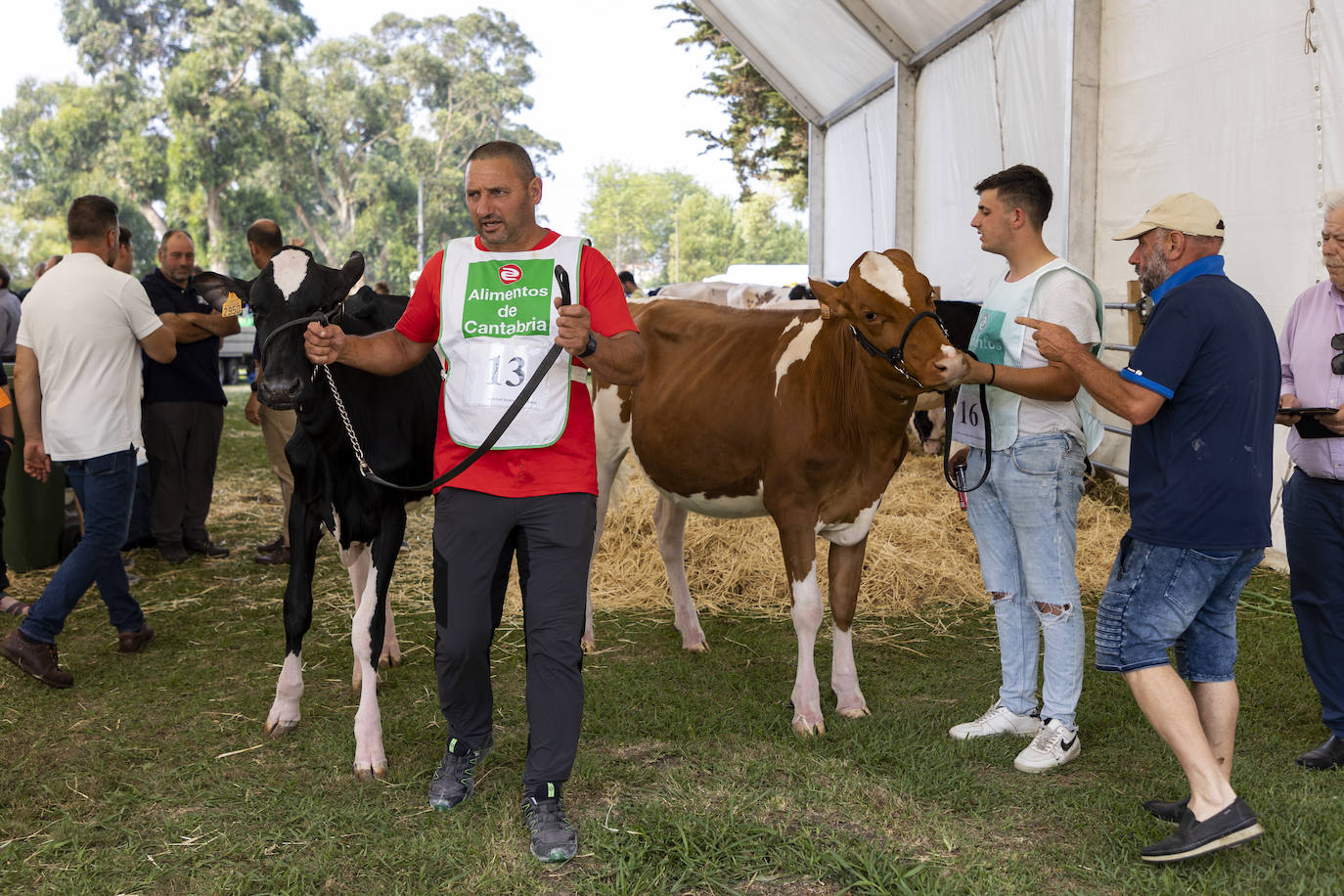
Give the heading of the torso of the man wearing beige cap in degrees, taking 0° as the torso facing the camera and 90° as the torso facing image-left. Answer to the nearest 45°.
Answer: approximately 135°

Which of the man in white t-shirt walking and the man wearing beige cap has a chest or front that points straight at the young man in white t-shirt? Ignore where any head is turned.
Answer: the man wearing beige cap

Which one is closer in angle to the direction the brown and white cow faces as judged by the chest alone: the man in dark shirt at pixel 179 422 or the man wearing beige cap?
the man wearing beige cap

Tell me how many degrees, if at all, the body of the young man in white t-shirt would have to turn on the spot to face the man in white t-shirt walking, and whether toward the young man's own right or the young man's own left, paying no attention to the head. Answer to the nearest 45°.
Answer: approximately 45° to the young man's own right

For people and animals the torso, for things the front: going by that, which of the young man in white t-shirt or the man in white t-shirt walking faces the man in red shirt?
the young man in white t-shirt

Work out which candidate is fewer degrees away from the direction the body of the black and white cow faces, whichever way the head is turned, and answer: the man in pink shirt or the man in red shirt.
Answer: the man in red shirt

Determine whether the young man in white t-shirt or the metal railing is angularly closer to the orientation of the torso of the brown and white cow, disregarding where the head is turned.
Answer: the young man in white t-shirt

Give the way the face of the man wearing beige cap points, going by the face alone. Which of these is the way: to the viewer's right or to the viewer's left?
to the viewer's left

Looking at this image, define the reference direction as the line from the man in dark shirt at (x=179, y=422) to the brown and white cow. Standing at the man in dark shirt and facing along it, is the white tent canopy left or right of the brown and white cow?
left

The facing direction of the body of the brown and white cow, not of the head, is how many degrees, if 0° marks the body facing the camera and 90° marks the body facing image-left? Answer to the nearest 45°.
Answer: approximately 315°

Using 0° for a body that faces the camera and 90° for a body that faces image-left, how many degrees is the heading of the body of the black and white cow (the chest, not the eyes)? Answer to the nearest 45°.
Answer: approximately 45°

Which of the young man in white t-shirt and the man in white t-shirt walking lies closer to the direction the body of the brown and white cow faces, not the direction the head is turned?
the young man in white t-shirt
